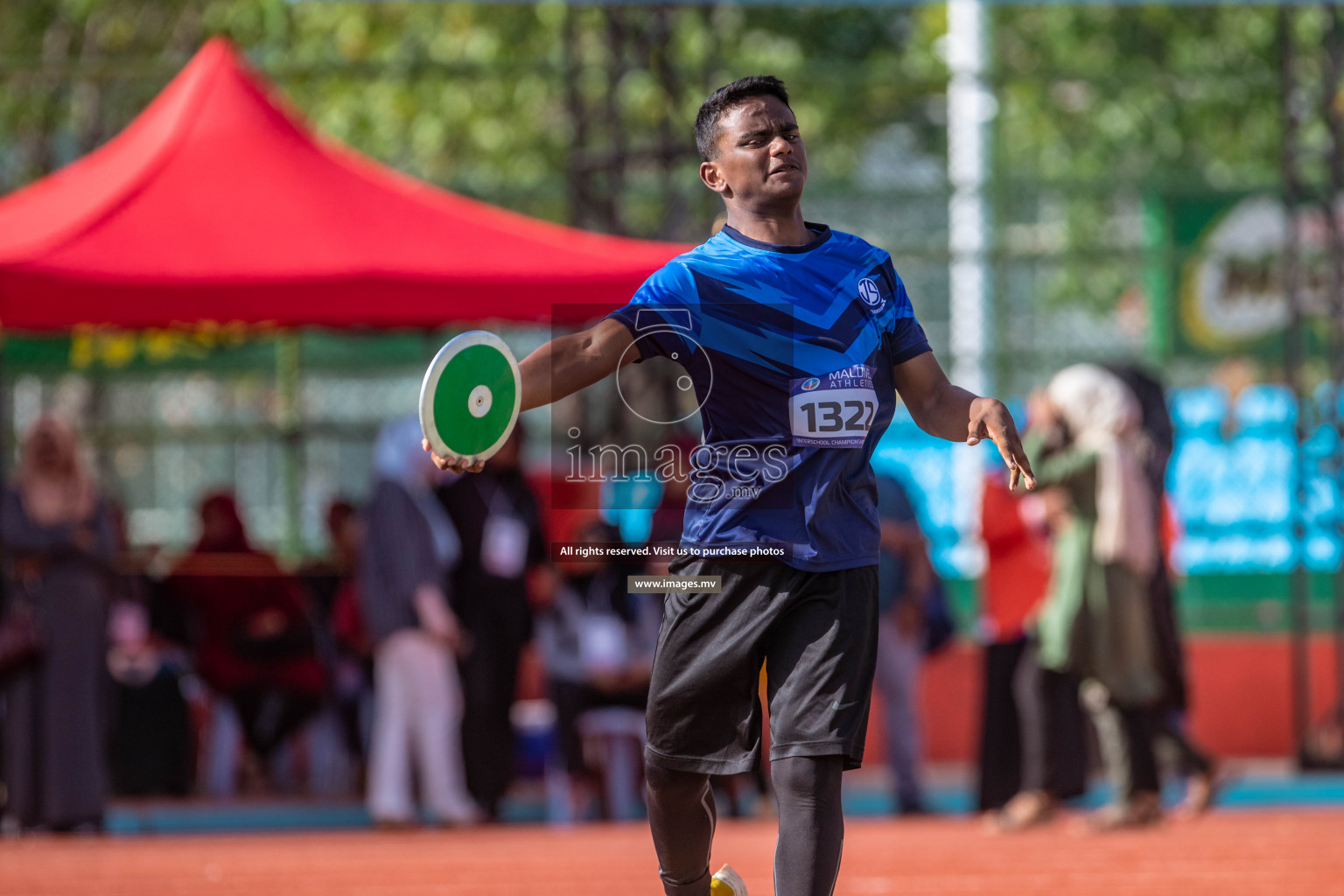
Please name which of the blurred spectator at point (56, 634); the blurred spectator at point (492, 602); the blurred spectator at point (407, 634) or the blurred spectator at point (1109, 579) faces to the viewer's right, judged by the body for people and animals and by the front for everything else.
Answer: the blurred spectator at point (407, 634)

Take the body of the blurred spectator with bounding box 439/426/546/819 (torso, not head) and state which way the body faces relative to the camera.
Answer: toward the camera

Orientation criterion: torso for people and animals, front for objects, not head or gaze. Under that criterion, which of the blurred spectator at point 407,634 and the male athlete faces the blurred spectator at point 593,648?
the blurred spectator at point 407,634

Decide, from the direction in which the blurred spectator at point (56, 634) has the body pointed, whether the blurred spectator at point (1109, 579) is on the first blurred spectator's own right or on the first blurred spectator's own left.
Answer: on the first blurred spectator's own left

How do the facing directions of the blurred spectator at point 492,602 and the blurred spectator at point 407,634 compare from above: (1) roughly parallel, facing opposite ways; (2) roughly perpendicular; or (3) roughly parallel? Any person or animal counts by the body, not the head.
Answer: roughly perpendicular

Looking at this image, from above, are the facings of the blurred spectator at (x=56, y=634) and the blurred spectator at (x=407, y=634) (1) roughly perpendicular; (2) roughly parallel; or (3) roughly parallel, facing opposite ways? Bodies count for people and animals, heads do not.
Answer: roughly perpendicular

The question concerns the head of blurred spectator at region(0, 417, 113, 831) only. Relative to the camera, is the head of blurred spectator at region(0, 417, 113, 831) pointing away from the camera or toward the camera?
toward the camera

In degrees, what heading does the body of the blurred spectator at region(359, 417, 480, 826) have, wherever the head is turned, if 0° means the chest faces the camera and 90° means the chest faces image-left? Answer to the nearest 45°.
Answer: approximately 270°

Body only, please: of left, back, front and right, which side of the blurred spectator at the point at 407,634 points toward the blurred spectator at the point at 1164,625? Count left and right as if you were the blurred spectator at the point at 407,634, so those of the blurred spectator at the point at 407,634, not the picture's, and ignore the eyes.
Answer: front

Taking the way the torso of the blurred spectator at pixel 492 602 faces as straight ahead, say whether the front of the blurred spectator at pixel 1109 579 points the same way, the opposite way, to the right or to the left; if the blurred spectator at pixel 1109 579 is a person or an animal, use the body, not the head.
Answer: to the right

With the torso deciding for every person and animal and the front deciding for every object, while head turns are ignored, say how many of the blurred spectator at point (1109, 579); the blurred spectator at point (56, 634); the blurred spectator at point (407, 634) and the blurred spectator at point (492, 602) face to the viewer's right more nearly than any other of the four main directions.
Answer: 1

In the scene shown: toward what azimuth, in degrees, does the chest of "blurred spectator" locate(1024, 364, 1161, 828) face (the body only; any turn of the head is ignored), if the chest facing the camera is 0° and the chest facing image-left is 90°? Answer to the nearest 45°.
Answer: approximately 90°

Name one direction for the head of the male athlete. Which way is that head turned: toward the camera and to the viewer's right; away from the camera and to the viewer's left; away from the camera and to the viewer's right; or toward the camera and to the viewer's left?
toward the camera and to the viewer's right

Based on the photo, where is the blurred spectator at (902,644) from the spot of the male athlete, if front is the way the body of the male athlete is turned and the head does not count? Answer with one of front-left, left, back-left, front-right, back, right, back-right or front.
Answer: back-left

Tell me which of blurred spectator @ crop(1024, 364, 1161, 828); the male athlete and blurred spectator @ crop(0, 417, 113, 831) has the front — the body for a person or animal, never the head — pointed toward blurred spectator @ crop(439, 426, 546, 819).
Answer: blurred spectator @ crop(1024, 364, 1161, 828)

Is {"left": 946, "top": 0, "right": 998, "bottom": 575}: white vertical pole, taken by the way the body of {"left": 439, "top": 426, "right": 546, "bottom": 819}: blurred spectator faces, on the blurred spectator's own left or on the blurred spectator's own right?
on the blurred spectator's own left

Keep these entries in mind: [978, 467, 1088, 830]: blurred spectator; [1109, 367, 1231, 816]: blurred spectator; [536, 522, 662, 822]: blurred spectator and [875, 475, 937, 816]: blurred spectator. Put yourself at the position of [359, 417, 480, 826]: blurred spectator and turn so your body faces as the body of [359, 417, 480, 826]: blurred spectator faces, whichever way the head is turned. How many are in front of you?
4

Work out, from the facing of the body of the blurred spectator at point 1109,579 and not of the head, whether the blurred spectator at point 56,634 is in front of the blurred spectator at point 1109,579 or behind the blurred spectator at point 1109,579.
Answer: in front

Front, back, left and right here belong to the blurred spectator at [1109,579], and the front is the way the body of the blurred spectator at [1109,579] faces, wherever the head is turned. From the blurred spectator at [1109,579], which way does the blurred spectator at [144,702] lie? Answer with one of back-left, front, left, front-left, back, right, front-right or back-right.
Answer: front
